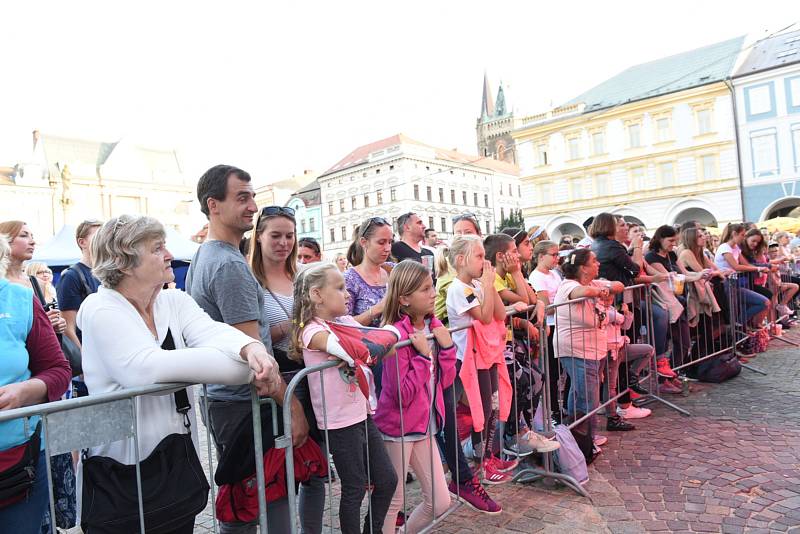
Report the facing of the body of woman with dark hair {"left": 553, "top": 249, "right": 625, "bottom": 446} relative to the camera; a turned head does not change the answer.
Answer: to the viewer's right

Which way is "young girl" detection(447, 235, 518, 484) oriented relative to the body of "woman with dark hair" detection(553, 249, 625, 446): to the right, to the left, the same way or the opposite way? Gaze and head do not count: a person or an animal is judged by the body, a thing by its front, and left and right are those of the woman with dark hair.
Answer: the same way

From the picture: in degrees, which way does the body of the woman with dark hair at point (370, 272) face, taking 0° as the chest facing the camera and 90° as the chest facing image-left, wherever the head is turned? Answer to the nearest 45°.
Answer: approximately 315°

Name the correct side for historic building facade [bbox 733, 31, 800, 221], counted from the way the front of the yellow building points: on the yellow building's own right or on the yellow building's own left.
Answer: on the yellow building's own left

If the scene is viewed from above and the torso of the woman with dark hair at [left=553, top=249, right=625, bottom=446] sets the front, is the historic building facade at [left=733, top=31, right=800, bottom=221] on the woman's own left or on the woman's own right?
on the woman's own left

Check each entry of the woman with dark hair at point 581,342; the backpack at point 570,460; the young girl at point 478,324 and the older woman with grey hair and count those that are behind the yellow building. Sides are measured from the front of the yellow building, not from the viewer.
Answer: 0

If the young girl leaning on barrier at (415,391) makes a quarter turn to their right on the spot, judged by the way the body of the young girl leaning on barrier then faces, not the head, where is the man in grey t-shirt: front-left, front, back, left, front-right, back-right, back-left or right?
front

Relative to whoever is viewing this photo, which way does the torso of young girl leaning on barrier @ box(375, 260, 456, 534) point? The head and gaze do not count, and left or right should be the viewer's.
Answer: facing the viewer and to the right of the viewer

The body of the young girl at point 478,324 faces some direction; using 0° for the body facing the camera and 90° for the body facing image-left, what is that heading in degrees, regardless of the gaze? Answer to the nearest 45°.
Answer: approximately 270°

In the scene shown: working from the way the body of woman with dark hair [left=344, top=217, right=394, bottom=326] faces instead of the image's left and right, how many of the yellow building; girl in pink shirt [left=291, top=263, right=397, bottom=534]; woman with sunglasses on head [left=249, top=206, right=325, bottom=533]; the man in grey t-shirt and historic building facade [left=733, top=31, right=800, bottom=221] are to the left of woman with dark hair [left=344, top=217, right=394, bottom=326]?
2

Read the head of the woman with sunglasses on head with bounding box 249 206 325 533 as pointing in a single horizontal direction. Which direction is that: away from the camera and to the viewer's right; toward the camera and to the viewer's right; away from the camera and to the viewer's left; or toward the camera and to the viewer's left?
toward the camera and to the viewer's right

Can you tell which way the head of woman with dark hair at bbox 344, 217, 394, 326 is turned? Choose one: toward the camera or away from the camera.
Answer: toward the camera

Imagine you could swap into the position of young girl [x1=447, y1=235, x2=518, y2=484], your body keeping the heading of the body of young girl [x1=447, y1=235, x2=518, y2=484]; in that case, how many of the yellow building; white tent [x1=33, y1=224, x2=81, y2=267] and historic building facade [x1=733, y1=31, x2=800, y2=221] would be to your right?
0

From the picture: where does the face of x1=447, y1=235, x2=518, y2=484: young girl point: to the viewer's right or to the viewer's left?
to the viewer's right

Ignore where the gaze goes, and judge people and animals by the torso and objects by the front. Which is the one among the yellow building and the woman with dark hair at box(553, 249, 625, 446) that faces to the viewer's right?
the woman with dark hair

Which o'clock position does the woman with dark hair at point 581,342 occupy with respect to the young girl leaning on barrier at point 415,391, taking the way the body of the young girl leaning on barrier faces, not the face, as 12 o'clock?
The woman with dark hair is roughly at 9 o'clock from the young girl leaning on barrier.

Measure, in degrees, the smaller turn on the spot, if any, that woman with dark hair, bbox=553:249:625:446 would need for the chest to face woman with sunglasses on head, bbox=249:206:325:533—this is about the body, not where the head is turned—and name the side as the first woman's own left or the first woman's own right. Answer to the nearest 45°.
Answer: approximately 135° to the first woman's own right
